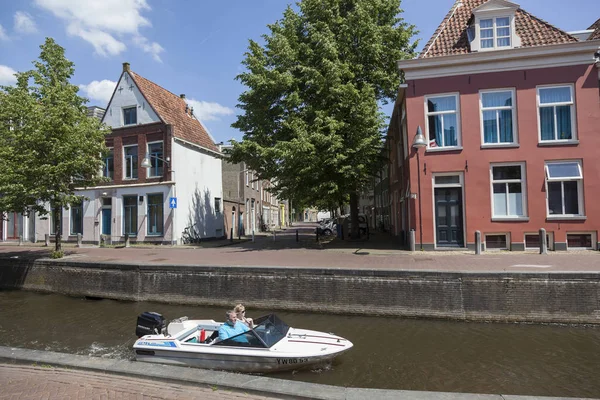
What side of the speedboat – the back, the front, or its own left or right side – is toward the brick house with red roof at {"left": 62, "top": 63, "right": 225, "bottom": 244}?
left

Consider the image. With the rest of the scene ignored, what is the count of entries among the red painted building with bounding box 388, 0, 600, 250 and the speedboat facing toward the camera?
1

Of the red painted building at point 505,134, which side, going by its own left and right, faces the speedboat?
front

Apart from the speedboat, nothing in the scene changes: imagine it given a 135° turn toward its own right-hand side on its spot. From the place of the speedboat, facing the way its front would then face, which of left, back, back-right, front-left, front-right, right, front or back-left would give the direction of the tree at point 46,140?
right

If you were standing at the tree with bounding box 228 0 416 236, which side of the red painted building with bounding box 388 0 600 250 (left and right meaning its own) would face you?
right

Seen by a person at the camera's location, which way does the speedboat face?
facing to the right of the viewer

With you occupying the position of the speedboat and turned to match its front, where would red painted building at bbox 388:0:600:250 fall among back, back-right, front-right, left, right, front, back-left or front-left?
front-left

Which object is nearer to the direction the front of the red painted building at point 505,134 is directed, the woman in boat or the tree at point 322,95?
the woman in boat

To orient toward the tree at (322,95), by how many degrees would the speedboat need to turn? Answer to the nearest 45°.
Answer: approximately 90° to its left

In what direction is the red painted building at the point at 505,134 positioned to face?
toward the camera

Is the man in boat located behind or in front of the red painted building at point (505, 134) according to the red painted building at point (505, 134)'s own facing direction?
in front

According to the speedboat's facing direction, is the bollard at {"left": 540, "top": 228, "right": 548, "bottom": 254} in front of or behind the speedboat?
in front
